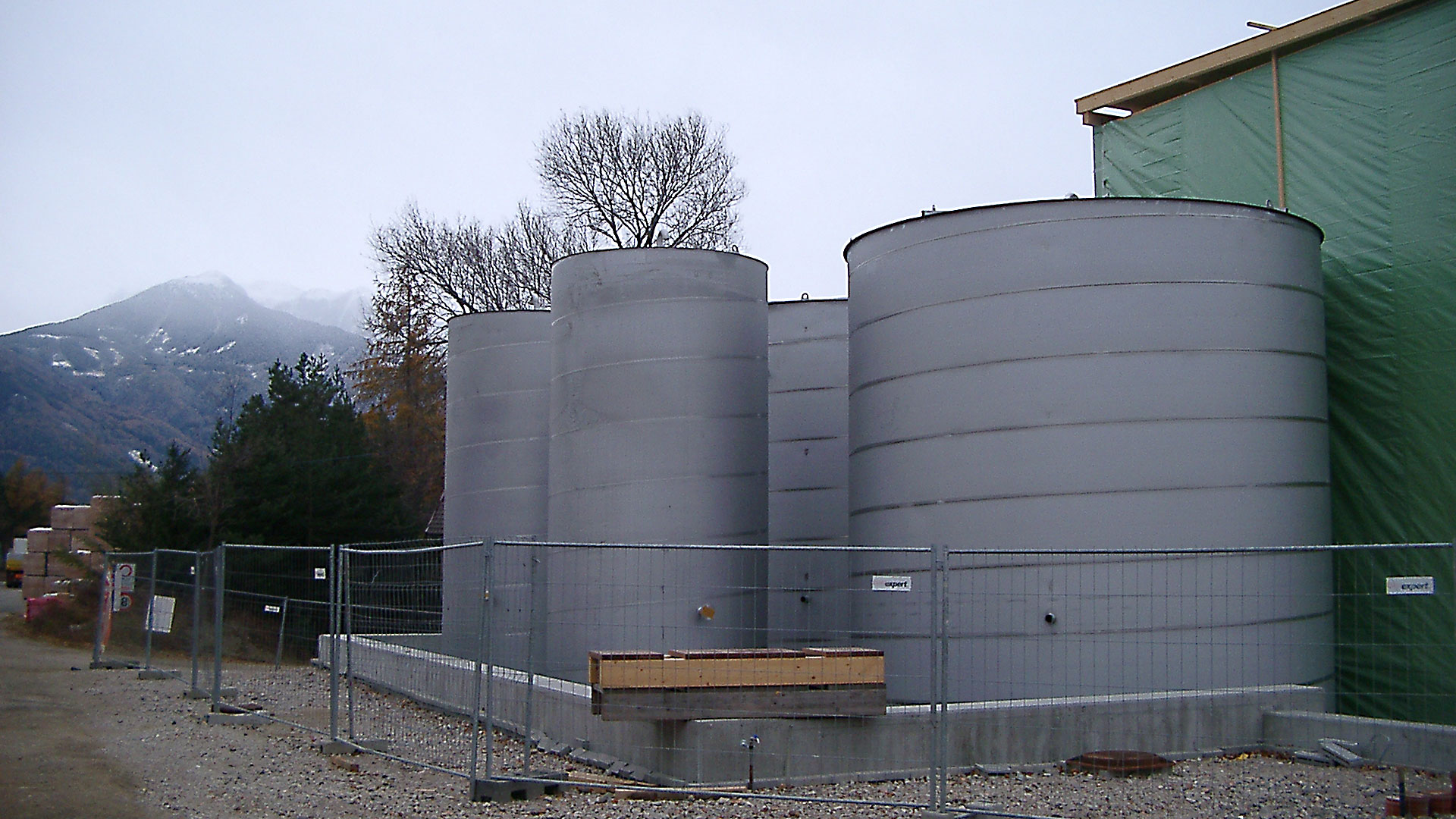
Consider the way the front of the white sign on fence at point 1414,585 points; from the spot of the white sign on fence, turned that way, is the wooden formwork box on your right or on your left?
on your right

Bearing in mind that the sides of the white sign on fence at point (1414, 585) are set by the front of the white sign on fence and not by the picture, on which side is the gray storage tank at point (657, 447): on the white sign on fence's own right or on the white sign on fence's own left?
on the white sign on fence's own right

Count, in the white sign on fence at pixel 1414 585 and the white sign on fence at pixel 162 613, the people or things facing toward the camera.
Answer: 2

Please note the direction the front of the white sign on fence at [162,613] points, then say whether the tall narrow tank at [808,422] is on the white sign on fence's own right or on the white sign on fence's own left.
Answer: on the white sign on fence's own left

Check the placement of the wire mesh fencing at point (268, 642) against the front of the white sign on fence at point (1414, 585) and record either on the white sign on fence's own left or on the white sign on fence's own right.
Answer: on the white sign on fence's own right

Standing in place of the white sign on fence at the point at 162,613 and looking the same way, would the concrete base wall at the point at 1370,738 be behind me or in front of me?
in front

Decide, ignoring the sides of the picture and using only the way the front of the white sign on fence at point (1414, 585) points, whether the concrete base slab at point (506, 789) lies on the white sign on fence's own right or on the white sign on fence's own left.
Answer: on the white sign on fence's own right

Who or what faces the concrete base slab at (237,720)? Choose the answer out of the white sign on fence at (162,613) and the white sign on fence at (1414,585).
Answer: the white sign on fence at (162,613)

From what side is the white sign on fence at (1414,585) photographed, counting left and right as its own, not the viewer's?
front

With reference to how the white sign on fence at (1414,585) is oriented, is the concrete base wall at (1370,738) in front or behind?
behind

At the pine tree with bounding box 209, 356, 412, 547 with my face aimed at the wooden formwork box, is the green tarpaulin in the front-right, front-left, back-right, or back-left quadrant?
front-left

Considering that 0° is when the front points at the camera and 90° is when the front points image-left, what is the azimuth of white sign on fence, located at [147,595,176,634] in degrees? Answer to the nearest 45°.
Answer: approximately 0°

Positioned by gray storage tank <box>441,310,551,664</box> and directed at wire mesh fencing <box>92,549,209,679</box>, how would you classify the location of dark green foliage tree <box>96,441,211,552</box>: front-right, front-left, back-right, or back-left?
front-right

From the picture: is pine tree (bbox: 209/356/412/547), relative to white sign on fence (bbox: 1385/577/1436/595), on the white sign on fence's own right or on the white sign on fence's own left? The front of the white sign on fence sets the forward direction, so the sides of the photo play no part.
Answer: on the white sign on fence's own right
